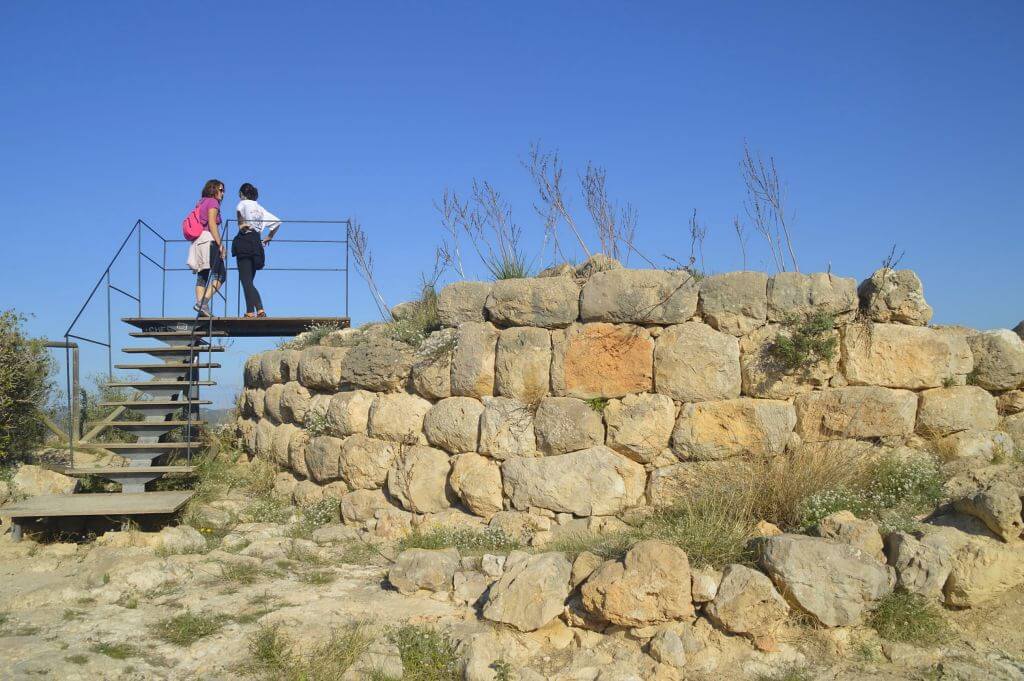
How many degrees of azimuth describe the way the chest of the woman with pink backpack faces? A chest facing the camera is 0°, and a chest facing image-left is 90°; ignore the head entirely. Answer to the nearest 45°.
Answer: approximately 270°

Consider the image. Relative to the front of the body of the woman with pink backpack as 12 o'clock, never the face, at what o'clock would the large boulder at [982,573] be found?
The large boulder is roughly at 2 o'clock from the woman with pink backpack.

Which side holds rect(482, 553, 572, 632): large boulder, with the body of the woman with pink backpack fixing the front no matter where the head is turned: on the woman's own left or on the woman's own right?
on the woman's own right

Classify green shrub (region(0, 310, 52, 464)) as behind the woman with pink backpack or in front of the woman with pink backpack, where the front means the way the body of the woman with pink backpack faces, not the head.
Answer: behind

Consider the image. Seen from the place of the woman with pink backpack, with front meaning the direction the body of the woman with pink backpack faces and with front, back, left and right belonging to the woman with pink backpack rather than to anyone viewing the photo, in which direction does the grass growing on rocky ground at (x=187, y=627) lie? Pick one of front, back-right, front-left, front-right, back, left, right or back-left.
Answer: right

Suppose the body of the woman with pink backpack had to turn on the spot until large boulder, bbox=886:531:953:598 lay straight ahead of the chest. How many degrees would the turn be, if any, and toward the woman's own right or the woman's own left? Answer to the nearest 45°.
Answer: approximately 45° to the woman's own right

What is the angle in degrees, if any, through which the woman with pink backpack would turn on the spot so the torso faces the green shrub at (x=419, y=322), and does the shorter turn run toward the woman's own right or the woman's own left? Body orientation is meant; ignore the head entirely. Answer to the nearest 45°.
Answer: approximately 45° to the woman's own right

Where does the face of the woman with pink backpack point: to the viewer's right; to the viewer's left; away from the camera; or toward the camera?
to the viewer's right

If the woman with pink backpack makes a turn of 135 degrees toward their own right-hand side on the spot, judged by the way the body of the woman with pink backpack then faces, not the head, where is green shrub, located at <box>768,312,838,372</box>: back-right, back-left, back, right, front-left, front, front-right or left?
left

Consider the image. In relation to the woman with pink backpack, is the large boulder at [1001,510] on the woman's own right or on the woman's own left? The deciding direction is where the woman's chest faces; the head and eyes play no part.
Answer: on the woman's own right

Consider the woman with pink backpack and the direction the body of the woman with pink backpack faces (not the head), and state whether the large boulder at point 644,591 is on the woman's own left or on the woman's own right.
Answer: on the woman's own right

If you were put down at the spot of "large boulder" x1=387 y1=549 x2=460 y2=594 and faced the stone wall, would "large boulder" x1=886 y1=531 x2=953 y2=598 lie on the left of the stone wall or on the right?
right

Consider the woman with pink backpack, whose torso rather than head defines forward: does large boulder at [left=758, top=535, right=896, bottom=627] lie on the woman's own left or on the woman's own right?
on the woman's own right
